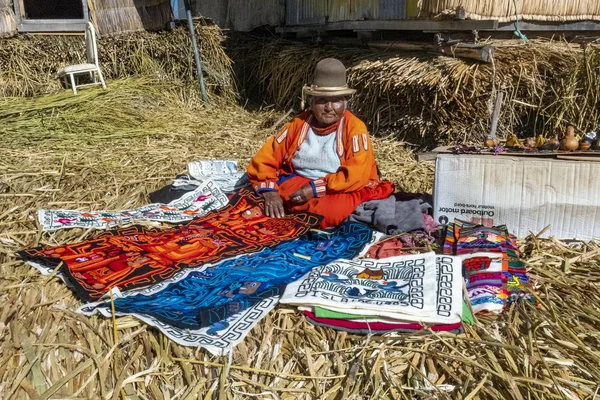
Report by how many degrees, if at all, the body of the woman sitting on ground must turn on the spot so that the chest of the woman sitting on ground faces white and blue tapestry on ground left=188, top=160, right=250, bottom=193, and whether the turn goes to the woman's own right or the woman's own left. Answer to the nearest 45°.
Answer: approximately 135° to the woman's own right

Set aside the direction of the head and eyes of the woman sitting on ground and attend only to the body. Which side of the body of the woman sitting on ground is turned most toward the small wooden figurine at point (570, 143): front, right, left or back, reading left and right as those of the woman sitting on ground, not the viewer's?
left

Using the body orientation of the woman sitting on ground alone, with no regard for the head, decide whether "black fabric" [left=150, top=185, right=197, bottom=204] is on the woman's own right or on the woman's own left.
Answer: on the woman's own right

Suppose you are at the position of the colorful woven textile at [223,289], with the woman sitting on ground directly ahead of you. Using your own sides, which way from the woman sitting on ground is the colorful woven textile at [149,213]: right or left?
left

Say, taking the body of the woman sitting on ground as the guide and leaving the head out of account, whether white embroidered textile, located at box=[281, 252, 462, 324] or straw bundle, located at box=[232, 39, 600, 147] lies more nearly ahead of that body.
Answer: the white embroidered textile

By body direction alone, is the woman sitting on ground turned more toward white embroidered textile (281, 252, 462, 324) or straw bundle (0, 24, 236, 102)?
the white embroidered textile

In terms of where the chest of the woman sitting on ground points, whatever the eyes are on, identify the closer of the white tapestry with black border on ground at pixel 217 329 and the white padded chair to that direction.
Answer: the white tapestry with black border on ground

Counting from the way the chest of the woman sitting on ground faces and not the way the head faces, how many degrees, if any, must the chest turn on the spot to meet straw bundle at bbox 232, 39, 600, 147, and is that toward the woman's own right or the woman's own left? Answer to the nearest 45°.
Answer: approximately 135° to the woman's own left

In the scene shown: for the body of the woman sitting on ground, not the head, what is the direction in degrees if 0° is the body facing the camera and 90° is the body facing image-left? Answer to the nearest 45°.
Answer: approximately 0°

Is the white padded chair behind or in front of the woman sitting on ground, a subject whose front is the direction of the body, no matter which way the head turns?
behind

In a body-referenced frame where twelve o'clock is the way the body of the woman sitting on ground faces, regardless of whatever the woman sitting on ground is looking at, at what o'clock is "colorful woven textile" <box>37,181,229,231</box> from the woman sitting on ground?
The colorful woven textile is roughly at 3 o'clock from the woman sitting on ground.
